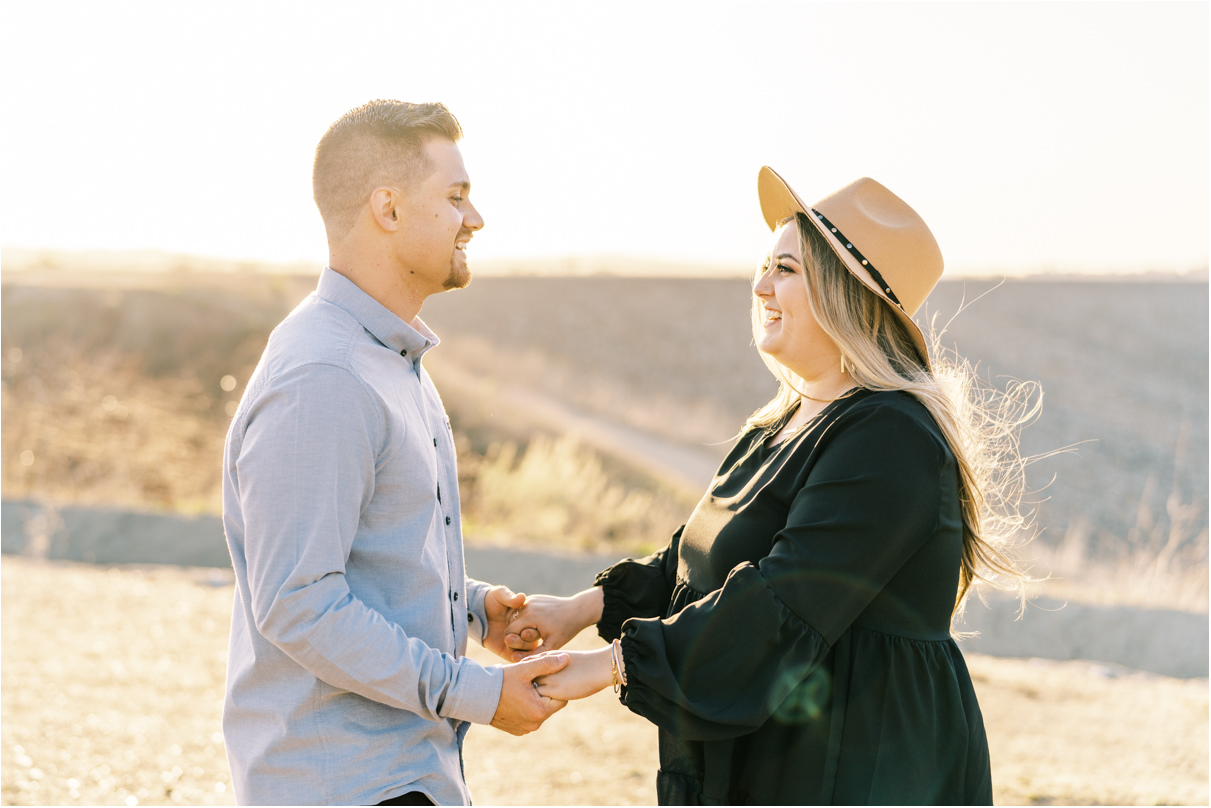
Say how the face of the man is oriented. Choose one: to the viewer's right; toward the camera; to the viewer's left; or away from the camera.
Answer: to the viewer's right

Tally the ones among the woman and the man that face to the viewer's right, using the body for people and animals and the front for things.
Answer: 1

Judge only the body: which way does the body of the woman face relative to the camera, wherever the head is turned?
to the viewer's left

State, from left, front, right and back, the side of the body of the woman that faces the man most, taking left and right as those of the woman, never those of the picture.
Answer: front

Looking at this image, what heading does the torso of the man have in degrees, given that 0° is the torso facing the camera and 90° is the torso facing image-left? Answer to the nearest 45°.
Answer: approximately 270°

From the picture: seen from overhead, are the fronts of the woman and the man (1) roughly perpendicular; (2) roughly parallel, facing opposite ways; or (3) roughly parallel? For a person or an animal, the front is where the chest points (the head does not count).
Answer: roughly parallel, facing opposite ways

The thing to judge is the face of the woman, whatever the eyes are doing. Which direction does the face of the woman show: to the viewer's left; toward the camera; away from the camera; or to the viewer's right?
to the viewer's left

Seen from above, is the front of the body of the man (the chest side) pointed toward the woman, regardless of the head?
yes
